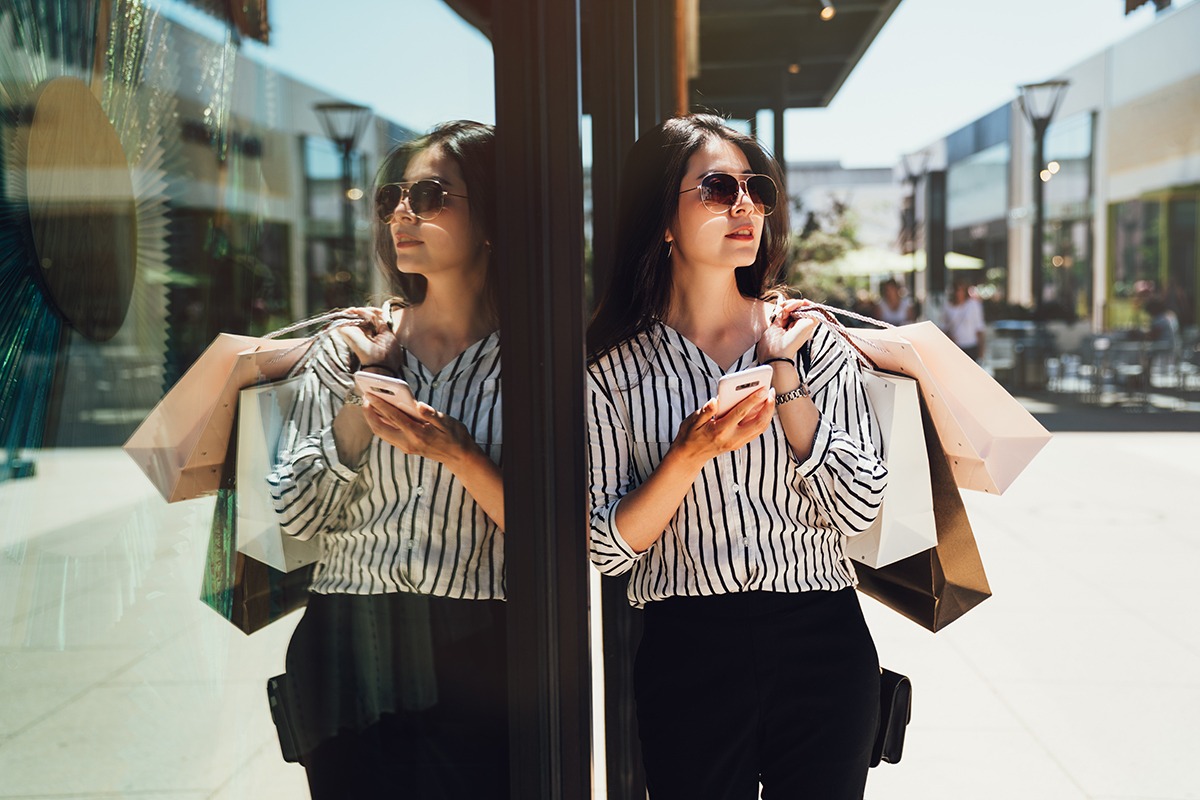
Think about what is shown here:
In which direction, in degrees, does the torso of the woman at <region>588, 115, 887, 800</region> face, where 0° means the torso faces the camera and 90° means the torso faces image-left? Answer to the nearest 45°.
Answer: approximately 0°

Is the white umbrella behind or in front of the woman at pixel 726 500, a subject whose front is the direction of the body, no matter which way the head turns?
behind

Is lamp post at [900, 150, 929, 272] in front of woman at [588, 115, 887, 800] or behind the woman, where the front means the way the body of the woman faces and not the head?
behind

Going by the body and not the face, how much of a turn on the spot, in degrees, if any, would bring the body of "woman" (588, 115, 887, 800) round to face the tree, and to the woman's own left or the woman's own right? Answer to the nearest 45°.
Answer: approximately 180°
